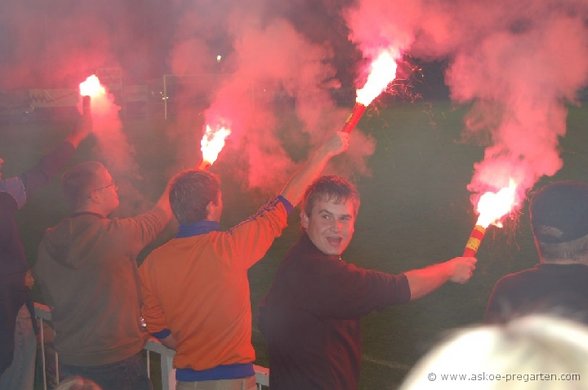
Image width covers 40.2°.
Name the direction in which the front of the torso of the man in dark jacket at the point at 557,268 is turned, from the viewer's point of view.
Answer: away from the camera

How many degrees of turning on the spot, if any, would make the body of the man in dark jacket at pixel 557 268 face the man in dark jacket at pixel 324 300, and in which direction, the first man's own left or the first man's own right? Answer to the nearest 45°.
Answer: approximately 90° to the first man's own left

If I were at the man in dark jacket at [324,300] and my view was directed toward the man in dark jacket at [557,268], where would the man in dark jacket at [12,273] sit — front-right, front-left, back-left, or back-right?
back-left

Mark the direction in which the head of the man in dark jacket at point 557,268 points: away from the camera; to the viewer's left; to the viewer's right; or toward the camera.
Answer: away from the camera

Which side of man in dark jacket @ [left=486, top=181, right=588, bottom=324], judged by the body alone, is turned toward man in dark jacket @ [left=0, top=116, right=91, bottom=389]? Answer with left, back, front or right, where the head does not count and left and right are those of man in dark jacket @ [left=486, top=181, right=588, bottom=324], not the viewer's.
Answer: left
